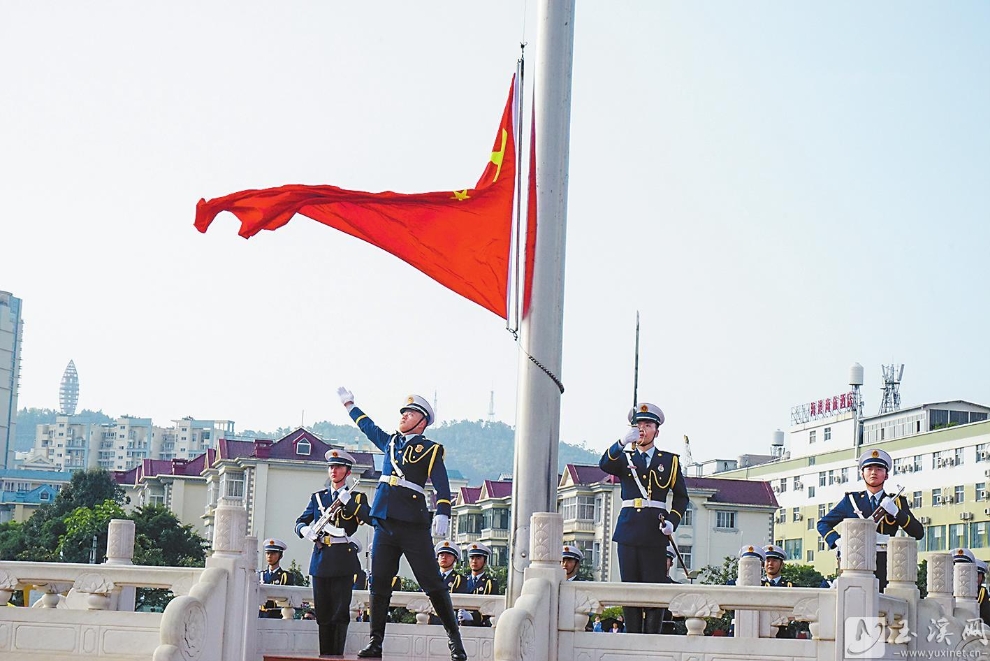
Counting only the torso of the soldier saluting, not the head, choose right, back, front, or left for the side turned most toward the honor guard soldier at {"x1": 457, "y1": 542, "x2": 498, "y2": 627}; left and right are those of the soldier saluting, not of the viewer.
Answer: back

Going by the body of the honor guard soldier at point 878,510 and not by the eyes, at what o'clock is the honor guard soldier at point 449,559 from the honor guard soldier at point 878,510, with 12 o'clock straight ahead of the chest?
the honor guard soldier at point 449,559 is roughly at 4 o'clock from the honor guard soldier at point 878,510.

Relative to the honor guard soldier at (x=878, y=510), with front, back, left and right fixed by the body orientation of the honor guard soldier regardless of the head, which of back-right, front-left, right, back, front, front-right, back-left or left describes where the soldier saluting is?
front-right

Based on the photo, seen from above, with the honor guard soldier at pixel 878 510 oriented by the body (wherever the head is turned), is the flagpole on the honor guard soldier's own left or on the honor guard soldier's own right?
on the honor guard soldier's own right

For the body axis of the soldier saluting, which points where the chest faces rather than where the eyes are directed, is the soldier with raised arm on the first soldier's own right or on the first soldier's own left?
on the first soldier's own right

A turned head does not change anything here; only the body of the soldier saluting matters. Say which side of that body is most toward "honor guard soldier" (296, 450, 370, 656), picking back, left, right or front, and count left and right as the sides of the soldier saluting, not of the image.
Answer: right

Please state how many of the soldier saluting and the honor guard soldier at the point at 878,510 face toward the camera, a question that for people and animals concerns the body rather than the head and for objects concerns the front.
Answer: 2

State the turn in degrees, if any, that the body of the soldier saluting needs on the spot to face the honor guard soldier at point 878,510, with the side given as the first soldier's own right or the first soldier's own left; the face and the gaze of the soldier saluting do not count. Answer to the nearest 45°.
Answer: approximately 135° to the first soldier's own left

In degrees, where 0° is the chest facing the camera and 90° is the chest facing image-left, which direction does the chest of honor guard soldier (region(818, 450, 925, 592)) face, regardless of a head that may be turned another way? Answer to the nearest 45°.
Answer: approximately 0°

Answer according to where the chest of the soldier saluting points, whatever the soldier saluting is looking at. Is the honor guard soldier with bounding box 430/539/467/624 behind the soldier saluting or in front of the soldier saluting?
behind
